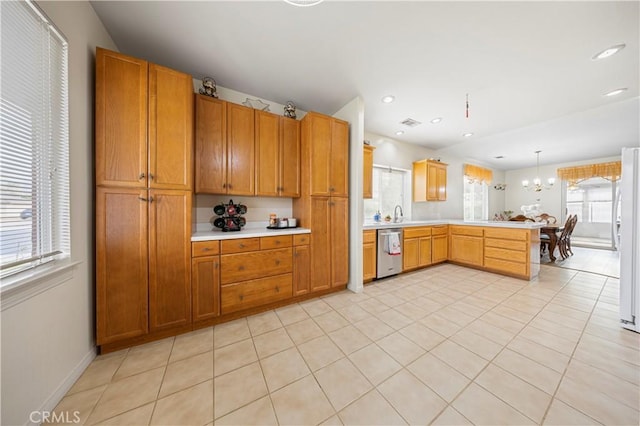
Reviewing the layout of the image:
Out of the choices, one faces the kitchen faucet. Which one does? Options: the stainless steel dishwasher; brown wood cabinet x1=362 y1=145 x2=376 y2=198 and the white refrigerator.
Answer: the white refrigerator

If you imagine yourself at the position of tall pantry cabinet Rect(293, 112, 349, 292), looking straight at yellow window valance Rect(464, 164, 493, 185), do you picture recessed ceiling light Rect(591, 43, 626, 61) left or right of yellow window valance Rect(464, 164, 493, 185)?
right

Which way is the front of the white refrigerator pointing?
to the viewer's left

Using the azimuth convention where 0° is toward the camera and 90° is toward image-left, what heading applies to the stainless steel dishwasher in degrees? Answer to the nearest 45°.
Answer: approximately 315°

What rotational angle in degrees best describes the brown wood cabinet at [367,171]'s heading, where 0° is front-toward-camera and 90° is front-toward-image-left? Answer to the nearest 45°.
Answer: approximately 315°

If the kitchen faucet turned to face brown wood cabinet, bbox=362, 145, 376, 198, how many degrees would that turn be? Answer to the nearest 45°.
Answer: approximately 90° to its right

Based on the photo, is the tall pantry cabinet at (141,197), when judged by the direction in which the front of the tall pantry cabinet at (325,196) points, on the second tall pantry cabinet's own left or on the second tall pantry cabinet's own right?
on the second tall pantry cabinet's own right
